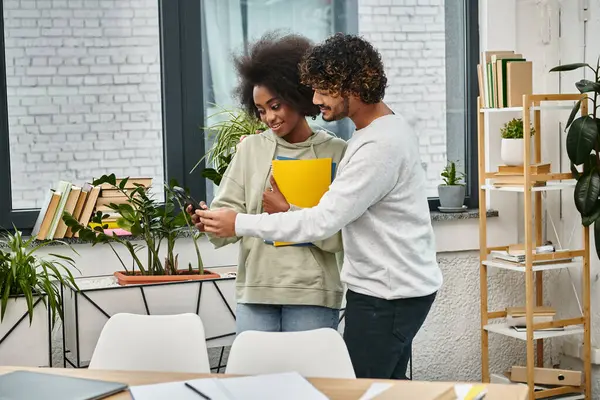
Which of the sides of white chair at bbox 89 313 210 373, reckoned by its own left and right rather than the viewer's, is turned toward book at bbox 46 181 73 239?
back

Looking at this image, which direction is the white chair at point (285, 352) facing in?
toward the camera

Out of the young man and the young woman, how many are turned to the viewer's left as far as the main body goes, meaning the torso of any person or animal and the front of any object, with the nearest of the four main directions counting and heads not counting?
1

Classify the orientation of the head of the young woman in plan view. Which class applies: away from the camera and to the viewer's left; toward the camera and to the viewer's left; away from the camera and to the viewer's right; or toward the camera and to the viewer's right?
toward the camera and to the viewer's left

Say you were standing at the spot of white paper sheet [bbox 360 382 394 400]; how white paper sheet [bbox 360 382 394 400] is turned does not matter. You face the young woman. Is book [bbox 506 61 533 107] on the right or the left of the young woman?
right

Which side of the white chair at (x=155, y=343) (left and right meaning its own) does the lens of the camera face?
front

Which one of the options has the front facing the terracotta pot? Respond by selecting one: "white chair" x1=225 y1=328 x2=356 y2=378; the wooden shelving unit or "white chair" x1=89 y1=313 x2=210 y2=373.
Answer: the wooden shelving unit

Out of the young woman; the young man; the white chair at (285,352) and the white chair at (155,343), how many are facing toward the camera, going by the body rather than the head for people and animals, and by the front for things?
3

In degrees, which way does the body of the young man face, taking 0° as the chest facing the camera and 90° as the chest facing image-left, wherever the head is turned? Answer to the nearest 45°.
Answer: approximately 90°

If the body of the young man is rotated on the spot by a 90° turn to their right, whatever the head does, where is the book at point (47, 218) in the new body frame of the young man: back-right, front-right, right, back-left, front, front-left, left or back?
front-left

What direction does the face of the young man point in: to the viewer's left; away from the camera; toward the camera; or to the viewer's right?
to the viewer's left

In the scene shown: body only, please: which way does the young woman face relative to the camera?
toward the camera

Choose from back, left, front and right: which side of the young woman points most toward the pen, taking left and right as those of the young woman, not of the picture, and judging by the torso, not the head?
front

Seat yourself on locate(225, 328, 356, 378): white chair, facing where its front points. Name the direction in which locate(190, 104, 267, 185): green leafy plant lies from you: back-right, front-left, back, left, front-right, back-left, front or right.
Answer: back

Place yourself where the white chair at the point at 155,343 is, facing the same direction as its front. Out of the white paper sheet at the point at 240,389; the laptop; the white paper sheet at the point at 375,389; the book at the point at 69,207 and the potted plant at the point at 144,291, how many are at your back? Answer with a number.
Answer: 2

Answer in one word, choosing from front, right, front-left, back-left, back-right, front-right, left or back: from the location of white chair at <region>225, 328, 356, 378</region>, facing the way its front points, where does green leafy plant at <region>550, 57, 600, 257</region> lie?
back-left
